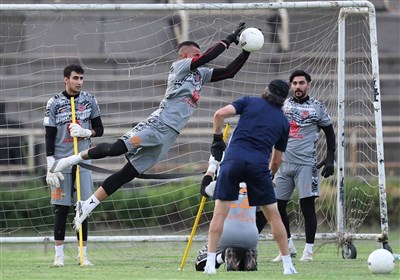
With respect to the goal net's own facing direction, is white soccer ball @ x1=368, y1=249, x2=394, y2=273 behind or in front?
in front

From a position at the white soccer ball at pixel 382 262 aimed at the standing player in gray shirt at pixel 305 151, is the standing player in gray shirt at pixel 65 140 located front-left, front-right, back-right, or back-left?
front-left

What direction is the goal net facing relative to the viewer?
toward the camera

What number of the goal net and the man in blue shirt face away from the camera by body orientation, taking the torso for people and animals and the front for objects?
1

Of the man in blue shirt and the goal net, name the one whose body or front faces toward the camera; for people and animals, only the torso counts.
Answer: the goal net

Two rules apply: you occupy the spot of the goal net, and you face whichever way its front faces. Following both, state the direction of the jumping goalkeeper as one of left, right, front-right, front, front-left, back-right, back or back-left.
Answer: front

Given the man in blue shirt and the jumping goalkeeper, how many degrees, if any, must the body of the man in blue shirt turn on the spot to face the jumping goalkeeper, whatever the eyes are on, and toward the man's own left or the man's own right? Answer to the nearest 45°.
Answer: approximately 45° to the man's own left

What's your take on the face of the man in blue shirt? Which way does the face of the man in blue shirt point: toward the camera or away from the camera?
away from the camera

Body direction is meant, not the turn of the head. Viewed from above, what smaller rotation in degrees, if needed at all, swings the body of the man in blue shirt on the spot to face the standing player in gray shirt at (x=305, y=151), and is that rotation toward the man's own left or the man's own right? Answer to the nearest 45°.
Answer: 0° — they already face them

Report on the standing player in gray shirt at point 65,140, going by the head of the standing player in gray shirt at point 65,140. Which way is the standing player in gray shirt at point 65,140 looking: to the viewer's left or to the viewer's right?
to the viewer's right

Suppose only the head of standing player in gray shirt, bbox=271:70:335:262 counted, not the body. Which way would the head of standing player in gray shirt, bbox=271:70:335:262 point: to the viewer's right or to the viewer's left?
to the viewer's left

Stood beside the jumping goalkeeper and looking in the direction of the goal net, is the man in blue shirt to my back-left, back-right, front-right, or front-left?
back-right

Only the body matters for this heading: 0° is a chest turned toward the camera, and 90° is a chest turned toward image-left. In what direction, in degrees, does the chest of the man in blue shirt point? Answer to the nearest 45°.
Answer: approximately 180°

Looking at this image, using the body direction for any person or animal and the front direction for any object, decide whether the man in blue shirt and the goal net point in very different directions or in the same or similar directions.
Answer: very different directions
